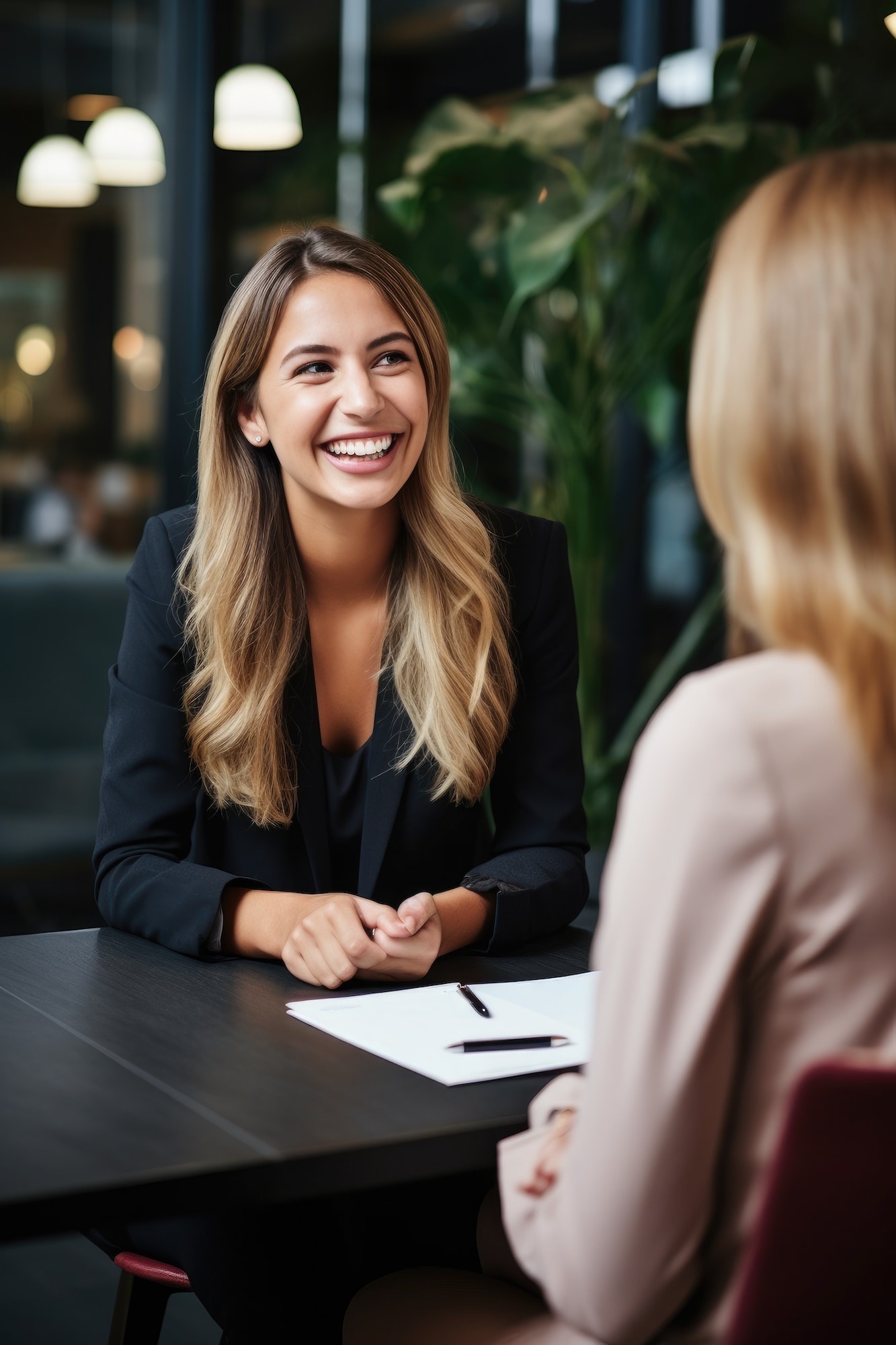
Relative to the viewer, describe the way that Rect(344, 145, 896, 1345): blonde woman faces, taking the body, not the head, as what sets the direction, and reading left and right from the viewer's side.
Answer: facing away from the viewer and to the left of the viewer

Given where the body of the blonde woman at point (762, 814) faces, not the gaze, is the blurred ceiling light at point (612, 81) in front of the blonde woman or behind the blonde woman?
in front

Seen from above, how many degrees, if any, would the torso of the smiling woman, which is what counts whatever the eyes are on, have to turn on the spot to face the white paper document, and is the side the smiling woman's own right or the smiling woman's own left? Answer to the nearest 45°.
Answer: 0° — they already face it

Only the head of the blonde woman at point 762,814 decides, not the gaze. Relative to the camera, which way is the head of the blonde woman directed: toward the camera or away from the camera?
away from the camera

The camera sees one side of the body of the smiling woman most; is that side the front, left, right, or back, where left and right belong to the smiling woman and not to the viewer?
front

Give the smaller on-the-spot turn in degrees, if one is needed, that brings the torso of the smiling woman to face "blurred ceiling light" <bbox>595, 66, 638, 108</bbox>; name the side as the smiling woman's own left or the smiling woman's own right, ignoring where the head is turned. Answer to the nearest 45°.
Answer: approximately 180°

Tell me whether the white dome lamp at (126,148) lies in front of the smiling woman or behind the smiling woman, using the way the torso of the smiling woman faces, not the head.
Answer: behind

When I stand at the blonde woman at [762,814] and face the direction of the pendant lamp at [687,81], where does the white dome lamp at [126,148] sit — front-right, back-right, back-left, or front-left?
front-left

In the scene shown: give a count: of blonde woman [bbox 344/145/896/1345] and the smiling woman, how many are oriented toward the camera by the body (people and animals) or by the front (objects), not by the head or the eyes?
1

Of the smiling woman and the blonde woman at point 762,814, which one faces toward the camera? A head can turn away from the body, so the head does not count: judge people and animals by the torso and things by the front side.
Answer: the smiling woman

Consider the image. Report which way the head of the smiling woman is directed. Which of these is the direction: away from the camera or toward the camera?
toward the camera

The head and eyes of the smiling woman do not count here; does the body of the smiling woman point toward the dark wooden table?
yes
